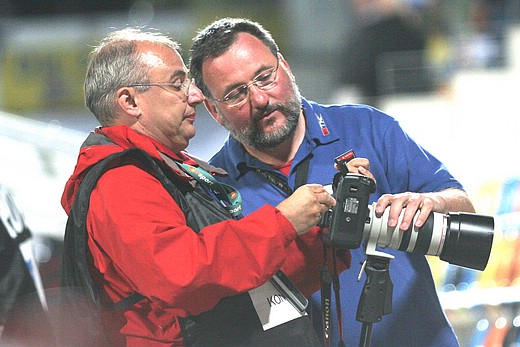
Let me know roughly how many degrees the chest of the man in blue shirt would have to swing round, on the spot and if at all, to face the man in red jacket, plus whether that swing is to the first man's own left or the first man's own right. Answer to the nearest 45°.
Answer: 0° — they already face them

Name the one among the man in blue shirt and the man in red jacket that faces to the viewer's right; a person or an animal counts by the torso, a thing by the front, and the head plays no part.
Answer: the man in red jacket

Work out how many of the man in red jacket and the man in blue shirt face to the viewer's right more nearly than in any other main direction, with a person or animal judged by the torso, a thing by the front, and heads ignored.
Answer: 1

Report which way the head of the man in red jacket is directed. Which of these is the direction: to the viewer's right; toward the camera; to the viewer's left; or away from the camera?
to the viewer's right

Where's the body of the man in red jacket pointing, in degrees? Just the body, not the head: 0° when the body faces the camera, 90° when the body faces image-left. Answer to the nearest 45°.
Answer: approximately 270°

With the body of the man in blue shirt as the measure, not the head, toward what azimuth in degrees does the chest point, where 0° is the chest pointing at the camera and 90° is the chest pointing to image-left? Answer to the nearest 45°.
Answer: approximately 45°
